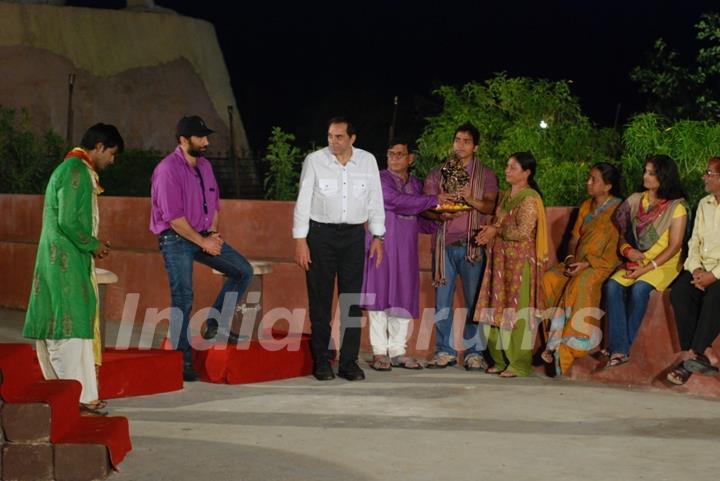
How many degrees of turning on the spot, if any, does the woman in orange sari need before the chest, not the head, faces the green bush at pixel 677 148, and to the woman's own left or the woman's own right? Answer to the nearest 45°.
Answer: approximately 180°

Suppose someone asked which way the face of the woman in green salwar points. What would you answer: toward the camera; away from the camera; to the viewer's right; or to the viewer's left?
to the viewer's left

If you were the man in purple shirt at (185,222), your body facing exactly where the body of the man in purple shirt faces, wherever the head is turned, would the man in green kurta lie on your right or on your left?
on your right

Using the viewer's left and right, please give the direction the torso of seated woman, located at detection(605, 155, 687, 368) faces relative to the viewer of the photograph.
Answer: facing the viewer and to the left of the viewer

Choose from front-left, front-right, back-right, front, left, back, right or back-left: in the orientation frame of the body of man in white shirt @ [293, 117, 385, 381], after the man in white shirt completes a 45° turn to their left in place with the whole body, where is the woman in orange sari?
front-left

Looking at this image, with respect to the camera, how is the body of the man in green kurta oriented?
to the viewer's right

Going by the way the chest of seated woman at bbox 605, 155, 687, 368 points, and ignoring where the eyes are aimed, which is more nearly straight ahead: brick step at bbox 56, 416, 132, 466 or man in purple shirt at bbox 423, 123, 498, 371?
the brick step
